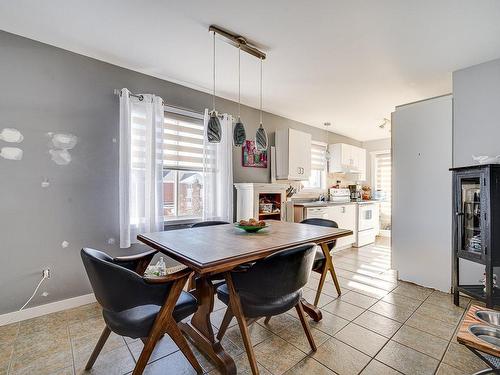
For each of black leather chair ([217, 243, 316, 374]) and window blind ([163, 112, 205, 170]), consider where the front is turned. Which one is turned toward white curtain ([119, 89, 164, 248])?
the black leather chair

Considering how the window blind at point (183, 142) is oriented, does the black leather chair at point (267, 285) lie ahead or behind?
ahead

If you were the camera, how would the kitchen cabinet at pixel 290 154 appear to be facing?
facing the viewer and to the right of the viewer

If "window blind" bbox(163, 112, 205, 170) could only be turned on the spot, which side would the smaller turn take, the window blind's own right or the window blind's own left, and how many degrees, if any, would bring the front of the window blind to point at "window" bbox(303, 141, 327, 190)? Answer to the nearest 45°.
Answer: approximately 90° to the window blind's own left

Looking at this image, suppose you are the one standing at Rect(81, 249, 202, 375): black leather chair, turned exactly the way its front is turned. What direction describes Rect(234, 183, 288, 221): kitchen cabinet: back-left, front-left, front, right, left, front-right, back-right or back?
front

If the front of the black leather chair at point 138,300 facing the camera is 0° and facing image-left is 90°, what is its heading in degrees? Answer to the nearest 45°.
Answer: approximately 225°

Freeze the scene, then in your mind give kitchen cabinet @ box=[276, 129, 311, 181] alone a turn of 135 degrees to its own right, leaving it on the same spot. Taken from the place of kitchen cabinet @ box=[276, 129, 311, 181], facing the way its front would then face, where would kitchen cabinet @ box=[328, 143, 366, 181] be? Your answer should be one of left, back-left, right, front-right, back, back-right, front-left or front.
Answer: back-right

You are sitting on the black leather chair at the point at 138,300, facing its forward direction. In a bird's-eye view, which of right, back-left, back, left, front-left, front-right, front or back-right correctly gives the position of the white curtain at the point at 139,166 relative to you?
front-left

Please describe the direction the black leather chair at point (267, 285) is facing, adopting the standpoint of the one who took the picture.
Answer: facing away from the viewer and to the left of the viewer

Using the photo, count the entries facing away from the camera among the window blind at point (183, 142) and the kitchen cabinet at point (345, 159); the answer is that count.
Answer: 0

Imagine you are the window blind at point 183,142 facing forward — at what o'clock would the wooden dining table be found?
The wooden dining table is roughly at 1 o'clock from the window blind.

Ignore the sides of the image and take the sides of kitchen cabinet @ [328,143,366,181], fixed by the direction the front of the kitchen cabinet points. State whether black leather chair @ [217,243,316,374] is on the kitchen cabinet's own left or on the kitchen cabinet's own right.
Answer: on the kitchen cabinet's own right

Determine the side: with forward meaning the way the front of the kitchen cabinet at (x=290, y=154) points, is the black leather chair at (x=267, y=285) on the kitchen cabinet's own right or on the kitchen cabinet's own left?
on the kitchen cabinet's own right

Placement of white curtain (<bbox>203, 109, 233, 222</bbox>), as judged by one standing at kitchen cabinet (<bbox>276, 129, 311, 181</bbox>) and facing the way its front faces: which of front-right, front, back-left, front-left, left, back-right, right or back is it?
right

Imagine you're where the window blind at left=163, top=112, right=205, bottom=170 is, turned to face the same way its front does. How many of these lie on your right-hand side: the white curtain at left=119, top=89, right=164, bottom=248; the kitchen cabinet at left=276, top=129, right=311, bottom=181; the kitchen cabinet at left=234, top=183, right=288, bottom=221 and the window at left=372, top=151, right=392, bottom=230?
1

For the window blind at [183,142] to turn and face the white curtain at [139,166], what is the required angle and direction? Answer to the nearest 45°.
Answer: approximately 90° to its right

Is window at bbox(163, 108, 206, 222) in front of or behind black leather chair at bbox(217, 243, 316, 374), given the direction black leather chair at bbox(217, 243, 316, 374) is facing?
in front

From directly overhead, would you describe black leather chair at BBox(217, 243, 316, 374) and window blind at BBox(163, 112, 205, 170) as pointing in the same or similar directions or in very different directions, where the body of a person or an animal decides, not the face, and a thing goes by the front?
very different directions

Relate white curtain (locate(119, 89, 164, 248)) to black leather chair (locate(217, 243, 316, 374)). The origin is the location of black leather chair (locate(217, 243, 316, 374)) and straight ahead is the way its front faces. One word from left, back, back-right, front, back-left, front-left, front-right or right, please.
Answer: front

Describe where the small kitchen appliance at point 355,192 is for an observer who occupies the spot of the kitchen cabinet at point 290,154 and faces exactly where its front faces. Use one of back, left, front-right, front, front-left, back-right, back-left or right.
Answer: left

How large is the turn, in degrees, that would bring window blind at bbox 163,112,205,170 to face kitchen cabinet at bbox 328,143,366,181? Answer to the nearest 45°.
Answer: approximately 45° to its left
